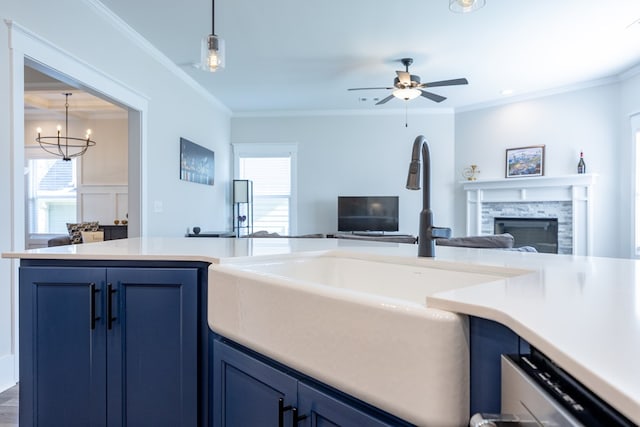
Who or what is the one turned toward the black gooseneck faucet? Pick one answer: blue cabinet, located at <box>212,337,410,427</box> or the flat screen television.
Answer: the flat screen television

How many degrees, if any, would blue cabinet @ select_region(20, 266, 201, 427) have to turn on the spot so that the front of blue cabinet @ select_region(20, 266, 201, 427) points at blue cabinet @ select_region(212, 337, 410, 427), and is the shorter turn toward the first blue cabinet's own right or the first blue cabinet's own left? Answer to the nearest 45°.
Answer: approximately 45° to the first blue cabinet's own left

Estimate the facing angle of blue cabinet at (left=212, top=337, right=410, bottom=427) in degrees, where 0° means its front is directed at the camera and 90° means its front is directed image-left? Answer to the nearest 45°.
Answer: approximately 45°

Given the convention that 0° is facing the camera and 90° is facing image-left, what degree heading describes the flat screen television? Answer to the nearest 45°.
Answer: approximately 0°

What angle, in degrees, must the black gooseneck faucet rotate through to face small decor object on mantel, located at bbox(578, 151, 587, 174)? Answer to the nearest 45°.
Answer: approximately 180°

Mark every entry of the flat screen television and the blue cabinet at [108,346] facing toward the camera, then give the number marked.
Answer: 2

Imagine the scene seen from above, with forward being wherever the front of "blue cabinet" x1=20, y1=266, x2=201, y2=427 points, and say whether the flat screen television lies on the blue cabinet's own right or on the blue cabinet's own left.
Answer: on the blue cabinet's own left

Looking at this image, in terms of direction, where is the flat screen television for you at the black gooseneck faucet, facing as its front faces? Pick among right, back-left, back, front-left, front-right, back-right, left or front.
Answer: back-right

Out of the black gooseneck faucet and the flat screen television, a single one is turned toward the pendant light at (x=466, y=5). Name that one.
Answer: the flat screen television

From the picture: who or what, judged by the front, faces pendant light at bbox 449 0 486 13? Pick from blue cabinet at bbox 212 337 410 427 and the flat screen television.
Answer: the flat screen television

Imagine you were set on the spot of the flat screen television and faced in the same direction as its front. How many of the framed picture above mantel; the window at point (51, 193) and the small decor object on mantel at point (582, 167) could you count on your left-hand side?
2
